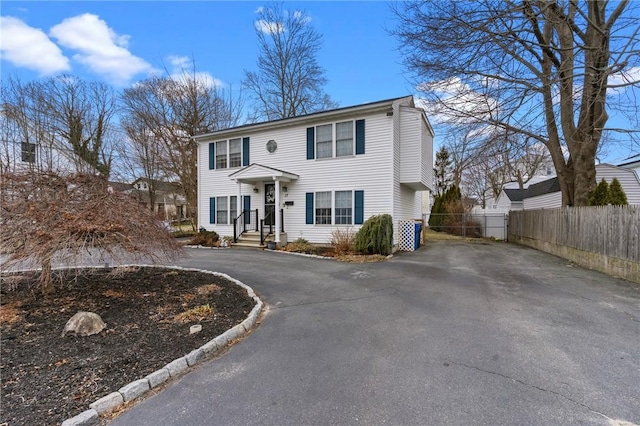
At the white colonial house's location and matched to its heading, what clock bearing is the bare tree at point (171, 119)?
The bare tree is roughly at 3 o'clock from the white colonial house.

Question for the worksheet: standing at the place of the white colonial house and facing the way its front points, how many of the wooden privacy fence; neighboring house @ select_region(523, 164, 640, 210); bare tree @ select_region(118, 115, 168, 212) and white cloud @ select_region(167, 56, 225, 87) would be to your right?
2

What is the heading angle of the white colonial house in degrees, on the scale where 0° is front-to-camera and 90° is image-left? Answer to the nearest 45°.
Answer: approximately 45°

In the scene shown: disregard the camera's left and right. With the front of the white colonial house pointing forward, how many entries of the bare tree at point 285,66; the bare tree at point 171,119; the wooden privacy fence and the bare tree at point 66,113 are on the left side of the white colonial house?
1

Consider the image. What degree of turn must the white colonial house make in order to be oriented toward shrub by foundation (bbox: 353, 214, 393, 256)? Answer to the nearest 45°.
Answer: approximately 90° to its left

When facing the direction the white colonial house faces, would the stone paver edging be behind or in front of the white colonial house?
in front

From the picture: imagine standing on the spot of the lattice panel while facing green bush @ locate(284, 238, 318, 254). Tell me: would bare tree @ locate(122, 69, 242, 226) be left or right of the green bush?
right

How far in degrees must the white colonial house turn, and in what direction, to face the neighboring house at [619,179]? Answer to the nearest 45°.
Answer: approximately 135° to its left

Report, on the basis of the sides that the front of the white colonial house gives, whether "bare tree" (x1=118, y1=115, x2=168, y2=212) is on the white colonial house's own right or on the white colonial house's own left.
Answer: on the white colonial house's own right
